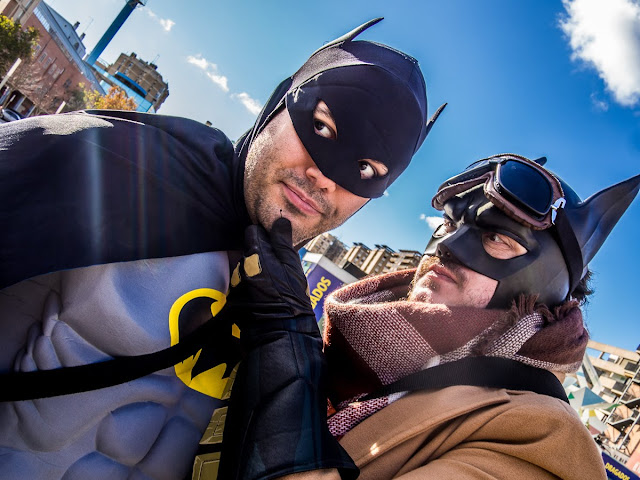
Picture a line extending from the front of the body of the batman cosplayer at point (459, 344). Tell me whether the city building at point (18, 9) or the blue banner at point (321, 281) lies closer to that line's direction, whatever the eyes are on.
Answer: the city building

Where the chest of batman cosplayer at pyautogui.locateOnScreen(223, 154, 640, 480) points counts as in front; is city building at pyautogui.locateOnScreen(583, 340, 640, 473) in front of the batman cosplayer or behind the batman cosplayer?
behind

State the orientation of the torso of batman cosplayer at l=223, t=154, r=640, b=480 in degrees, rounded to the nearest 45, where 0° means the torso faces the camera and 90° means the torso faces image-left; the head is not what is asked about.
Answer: approximately 45°

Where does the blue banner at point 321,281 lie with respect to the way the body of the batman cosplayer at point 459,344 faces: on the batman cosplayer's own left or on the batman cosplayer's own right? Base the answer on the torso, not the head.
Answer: on the batman cosplayer's own right

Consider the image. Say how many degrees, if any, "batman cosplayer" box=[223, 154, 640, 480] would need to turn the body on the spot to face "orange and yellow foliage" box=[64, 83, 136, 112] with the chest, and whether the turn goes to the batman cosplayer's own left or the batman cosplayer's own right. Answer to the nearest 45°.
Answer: approximately 90° to the batman cosplayer's own right

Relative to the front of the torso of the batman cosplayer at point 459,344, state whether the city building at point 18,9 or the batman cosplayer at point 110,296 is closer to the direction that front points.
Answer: the batman cosplayer

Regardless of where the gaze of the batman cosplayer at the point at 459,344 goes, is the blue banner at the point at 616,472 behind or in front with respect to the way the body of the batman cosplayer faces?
behind

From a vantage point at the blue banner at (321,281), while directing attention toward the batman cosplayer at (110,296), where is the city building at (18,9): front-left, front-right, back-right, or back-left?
back-right

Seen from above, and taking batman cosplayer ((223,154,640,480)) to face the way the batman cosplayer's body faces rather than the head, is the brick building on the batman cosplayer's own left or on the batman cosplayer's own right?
on the batman cosplayer's own right

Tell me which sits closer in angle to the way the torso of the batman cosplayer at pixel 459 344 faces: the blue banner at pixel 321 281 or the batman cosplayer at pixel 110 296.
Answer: the batman cosplayer
